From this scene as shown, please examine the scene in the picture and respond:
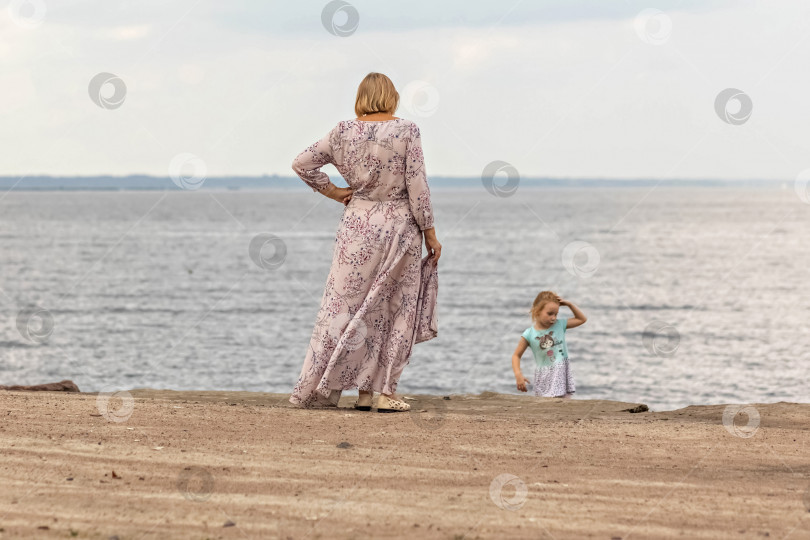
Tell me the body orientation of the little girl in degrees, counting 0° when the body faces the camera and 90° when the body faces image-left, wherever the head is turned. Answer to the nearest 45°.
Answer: approximately 0°

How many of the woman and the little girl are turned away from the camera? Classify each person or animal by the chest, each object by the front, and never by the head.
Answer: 1

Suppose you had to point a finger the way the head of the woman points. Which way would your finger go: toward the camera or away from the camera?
away from the camera

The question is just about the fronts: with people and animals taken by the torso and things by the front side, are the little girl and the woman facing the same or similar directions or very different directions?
very different directions

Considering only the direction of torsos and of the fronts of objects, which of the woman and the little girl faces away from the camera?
the woman

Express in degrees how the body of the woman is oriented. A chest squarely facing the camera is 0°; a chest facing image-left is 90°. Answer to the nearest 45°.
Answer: approximately 180°

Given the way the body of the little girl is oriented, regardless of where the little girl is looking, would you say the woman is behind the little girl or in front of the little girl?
in front

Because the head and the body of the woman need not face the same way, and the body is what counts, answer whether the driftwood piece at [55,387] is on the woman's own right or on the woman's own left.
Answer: on the woman's own left

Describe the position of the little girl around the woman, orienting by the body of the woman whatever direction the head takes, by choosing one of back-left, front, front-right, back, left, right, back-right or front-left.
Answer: front-right

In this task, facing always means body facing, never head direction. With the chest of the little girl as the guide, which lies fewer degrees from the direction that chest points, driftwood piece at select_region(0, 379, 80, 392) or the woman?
the woman
